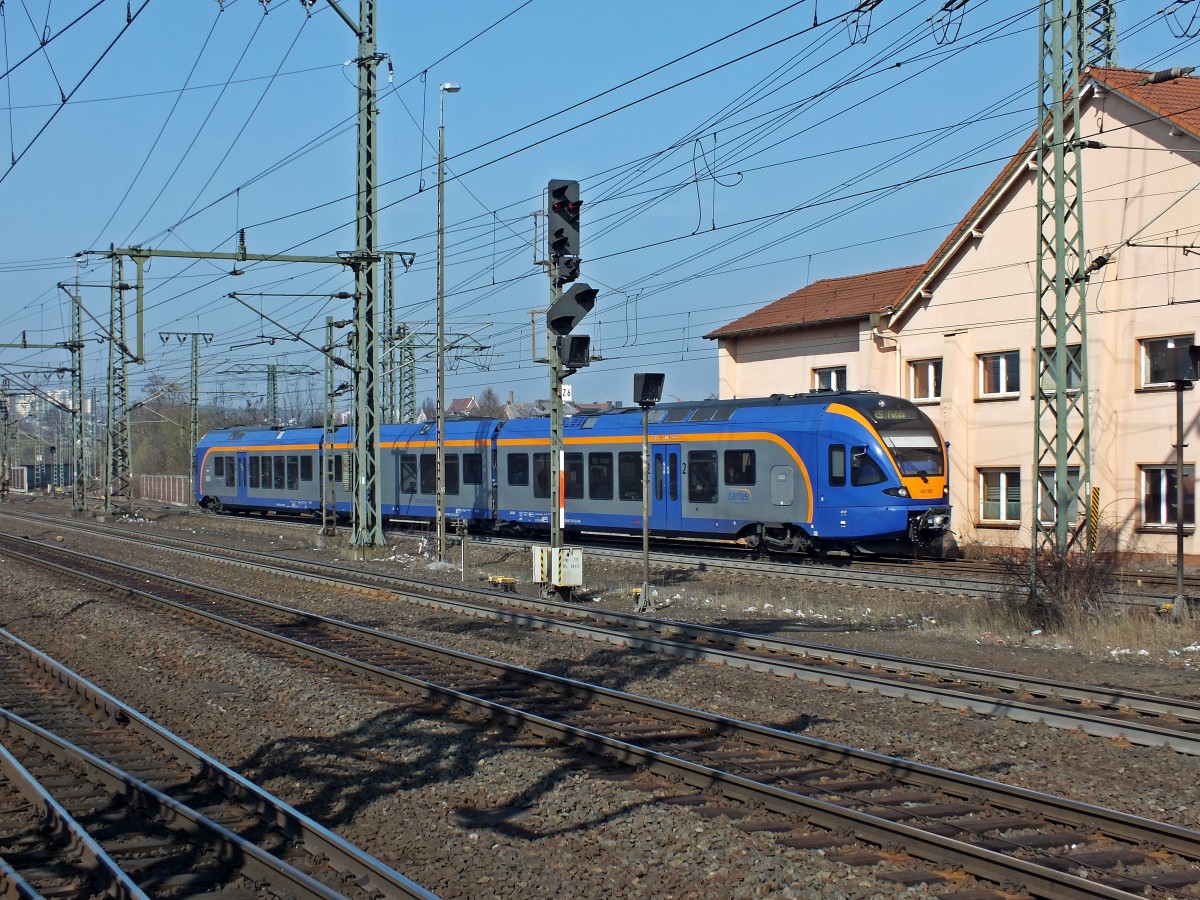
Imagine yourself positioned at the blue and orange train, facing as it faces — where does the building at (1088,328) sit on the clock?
The building is roughly at 10 o'clock from the blue and orange train.

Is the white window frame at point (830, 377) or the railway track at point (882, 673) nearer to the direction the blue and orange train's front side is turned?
the railway track

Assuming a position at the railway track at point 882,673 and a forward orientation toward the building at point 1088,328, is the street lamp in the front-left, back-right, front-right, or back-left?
front-left

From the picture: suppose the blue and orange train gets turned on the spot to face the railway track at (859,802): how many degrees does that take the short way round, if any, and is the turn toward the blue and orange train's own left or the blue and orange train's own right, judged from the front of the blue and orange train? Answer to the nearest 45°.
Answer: approximately 45° to the blue and orange train's own right

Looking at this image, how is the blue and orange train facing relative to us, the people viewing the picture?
facing the viewer and to the right of the viewer

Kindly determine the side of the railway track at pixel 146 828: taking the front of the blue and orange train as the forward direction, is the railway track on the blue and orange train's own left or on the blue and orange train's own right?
on the blue and orange train's own right

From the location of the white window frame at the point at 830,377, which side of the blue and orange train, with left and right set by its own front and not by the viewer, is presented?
left
